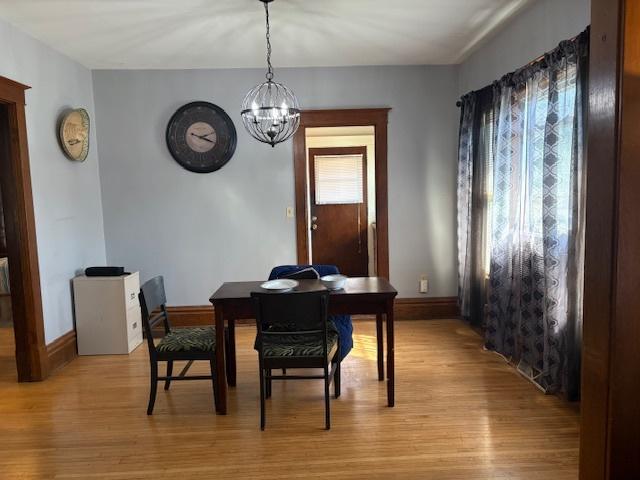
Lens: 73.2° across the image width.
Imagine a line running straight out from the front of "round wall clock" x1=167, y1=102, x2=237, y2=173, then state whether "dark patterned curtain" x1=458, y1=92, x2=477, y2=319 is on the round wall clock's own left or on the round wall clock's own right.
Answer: on the round wall clock's own left

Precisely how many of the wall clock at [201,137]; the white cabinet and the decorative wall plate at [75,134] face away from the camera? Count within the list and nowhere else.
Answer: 0

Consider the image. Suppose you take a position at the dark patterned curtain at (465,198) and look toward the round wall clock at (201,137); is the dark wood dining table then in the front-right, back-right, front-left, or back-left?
front-left

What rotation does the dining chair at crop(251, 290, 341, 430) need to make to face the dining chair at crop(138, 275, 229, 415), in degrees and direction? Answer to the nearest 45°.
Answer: approximately 90° to its left

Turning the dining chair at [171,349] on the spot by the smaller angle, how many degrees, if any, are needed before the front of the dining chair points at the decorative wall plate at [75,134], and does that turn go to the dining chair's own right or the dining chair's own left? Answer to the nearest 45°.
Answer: approximately 135° to the dining chair's own left

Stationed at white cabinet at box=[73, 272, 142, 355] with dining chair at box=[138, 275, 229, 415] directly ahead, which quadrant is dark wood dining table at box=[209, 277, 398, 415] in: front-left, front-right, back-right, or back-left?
front-left

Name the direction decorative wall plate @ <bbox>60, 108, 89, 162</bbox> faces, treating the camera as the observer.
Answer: facing the viewer and to the right of the viewer

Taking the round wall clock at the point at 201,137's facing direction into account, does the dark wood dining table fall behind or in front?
in front

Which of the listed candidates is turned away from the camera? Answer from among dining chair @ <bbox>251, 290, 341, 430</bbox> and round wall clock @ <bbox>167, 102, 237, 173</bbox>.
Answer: the dining chair

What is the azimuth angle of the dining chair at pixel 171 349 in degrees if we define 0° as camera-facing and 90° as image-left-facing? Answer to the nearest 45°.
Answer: approximately 270°

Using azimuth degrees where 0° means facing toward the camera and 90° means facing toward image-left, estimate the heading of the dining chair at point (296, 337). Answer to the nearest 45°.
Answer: approximately 180°

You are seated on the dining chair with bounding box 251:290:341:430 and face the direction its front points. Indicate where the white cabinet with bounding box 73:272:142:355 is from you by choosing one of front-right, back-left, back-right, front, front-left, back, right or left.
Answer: front-left

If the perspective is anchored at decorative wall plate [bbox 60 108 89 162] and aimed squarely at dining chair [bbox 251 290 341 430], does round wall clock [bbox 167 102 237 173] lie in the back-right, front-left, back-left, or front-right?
front-left

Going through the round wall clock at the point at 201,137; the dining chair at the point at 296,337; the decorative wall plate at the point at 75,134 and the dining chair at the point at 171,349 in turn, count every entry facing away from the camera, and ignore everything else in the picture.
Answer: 1

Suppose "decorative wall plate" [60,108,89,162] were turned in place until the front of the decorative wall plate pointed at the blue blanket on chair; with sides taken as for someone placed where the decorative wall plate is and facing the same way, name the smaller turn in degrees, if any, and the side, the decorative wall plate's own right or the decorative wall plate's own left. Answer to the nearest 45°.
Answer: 0° — it already faces it

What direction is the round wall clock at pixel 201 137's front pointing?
toward the camera

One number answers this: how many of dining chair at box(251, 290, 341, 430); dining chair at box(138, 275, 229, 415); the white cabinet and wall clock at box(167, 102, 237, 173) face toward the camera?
1
